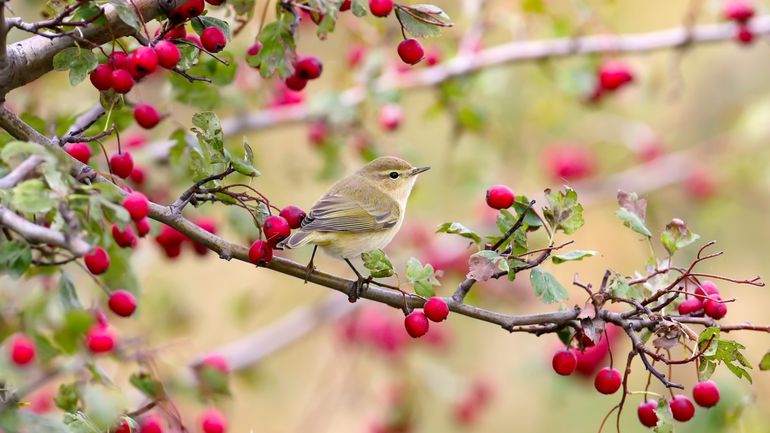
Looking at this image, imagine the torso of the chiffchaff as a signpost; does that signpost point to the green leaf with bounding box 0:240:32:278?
no

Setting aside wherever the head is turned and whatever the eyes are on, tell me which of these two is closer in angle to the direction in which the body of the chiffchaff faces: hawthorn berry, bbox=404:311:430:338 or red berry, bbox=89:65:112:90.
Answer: the hawthorn berry

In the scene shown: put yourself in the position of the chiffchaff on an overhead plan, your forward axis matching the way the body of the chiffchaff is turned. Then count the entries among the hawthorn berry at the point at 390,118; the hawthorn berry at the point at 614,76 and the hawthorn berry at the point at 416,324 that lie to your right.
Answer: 1

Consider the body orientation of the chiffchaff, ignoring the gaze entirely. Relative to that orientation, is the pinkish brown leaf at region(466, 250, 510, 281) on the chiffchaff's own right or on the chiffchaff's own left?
on the chiffchaff's own right

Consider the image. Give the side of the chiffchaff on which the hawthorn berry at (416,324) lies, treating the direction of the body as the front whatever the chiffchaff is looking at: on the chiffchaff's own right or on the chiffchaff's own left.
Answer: on the chiffchaff's own right

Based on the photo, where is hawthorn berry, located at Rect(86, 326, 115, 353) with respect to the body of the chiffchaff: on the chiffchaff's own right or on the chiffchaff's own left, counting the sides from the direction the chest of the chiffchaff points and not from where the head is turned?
on the chiffchaff's own right

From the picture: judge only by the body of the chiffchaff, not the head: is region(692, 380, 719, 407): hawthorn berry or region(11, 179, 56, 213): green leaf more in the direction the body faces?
the hawthorn berry

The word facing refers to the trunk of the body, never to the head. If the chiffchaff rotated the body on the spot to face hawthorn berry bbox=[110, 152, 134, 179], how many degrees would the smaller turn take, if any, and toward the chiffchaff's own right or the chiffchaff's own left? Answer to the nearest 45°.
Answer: approximately 135° to the chiffchaff's own right

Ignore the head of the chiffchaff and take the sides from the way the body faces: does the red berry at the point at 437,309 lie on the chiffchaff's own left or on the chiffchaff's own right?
on the chiffchaff's own right

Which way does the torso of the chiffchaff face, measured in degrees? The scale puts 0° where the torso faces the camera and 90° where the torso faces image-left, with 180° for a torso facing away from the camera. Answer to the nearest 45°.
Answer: approximately 270°

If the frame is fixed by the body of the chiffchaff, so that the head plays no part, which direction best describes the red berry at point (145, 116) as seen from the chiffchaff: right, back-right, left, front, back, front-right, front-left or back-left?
back-right
